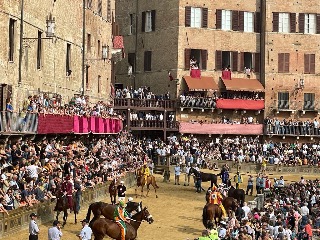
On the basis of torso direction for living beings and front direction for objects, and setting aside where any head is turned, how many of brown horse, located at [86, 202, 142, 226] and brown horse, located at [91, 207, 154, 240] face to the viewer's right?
2

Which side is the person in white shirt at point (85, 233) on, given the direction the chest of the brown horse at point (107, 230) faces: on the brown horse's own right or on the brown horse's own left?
on the brown horse's own right

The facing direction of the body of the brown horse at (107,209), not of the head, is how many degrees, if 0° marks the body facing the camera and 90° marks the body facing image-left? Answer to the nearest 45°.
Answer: approximately 270°

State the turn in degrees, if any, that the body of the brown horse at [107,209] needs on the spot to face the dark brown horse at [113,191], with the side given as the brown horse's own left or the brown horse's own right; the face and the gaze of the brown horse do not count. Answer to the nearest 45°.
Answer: approximately 90° to the brown horse's own left

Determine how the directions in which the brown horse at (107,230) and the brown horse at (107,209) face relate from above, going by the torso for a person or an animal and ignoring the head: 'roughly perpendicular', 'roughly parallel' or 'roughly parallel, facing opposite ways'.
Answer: roughly parallel

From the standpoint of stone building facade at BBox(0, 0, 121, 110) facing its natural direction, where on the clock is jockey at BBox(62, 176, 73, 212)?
The jockey is roughly at 1 o'clock from the stone building facade.

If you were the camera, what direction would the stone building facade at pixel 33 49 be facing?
facing the viewer and to the right of the viewer

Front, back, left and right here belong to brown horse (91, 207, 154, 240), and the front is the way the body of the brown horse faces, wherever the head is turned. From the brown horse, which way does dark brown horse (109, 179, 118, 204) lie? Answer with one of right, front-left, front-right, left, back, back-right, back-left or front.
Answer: left

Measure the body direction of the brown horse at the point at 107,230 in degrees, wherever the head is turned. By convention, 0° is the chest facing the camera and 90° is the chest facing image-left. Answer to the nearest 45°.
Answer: approximately 270°
